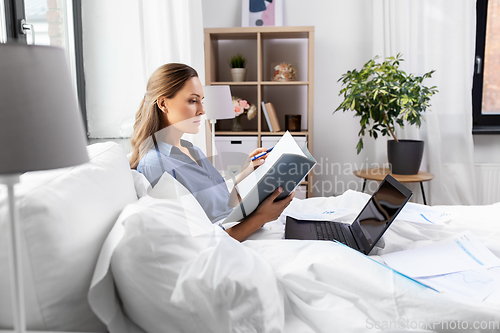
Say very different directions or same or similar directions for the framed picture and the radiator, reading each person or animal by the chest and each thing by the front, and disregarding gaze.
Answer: same or similar directions

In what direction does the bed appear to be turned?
to the viewer's right

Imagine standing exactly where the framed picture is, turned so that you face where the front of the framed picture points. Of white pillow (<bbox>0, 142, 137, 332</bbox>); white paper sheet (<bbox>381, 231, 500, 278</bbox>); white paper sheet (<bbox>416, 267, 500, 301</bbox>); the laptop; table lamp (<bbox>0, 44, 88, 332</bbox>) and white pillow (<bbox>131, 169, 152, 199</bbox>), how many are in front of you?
6

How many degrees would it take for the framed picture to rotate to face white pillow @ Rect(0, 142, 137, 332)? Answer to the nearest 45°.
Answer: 0° — it already faces it

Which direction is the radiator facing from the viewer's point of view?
toward the camera

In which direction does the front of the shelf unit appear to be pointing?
toward the camera

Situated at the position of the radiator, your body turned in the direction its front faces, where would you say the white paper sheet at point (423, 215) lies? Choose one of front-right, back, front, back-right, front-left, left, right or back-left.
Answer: front

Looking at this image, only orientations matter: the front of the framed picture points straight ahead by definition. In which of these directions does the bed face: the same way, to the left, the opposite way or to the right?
to the left

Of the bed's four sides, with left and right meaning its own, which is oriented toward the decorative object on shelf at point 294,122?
left

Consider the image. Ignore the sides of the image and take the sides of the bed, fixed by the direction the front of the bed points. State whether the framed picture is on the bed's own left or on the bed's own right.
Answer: on the bed's own left

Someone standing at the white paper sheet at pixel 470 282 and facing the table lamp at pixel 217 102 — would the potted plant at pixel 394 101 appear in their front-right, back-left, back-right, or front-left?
front-right

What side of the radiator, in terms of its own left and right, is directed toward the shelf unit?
right

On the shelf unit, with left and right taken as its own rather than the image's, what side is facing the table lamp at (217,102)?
front

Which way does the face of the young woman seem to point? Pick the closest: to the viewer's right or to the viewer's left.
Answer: to the viewer's right

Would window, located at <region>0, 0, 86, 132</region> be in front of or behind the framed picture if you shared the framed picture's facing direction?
in front

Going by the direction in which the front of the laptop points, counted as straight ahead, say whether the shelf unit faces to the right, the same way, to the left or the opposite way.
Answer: to the left

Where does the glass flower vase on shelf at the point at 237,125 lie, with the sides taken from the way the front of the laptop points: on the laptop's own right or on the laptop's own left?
on the laptop's own right
